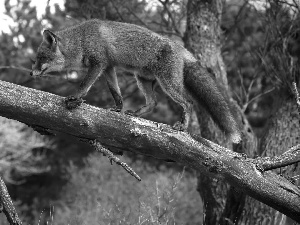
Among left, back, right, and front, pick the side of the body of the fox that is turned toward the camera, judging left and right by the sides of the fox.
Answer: left

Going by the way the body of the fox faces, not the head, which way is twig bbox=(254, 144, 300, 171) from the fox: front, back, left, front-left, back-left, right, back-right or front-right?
back-left

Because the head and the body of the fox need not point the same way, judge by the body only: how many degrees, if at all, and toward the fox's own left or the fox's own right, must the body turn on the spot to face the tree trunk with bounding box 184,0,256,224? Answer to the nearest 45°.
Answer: approximately 135° to the fox's own right
